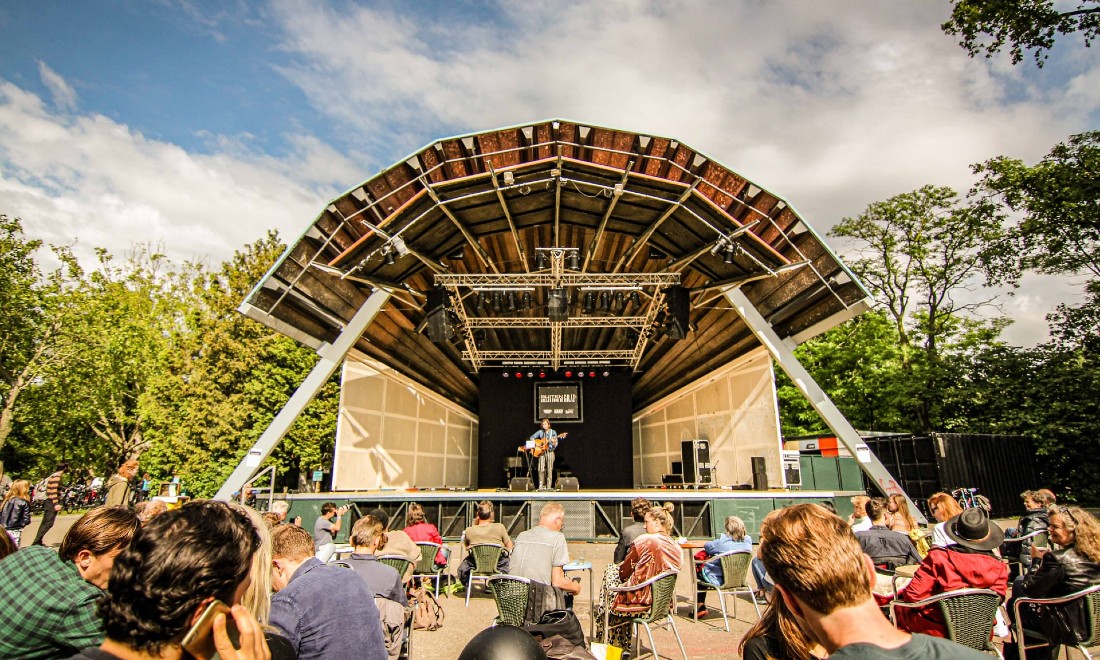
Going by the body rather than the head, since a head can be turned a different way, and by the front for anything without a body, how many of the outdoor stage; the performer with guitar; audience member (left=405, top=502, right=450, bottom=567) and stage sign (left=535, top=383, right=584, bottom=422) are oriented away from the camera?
1

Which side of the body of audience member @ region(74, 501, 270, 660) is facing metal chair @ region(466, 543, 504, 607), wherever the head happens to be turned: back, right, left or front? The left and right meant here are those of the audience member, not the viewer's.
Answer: front

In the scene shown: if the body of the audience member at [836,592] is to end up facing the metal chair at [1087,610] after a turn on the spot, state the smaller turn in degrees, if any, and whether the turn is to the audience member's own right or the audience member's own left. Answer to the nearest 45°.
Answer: approximately 45° to the audience member's own right

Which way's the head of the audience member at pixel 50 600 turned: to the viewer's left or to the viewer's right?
to the viewer's right

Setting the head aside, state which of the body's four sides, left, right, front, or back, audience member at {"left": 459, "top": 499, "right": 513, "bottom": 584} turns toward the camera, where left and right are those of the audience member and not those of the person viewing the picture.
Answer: back

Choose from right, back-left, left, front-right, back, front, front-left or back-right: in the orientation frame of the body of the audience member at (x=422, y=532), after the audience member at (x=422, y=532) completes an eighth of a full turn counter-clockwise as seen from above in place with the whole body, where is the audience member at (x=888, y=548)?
back

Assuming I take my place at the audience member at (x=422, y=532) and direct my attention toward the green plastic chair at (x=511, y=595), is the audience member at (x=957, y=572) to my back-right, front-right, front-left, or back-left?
front-left

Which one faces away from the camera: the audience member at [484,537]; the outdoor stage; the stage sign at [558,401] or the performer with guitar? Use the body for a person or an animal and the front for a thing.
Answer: the audience member

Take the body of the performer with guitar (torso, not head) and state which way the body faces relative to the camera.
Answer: toward the camera

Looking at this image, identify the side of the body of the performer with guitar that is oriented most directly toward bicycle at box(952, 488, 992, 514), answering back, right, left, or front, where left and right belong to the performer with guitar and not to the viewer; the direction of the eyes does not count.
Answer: left

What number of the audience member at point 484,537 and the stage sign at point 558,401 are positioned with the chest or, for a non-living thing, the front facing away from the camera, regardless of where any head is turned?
1

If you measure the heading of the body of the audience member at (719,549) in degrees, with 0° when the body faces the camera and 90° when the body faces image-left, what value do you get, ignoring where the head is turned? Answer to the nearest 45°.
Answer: approximately 135°

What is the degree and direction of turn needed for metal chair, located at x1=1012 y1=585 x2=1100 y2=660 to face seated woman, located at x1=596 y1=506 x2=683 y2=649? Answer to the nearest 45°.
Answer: approximately 45° to its left

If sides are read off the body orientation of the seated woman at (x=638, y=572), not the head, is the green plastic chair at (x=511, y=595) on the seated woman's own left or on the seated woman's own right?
on the seated woman's own left

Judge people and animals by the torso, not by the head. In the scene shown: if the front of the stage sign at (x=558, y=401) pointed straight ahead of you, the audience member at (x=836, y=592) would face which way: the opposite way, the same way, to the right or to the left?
the opposite way

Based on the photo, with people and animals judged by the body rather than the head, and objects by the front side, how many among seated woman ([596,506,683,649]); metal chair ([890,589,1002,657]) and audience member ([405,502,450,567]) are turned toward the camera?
0

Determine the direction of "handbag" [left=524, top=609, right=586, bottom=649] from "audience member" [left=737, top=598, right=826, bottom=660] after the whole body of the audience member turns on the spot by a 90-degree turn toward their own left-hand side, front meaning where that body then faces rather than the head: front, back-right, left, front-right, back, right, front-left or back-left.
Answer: front-right

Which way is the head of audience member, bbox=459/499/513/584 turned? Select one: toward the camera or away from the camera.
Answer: away from the camera

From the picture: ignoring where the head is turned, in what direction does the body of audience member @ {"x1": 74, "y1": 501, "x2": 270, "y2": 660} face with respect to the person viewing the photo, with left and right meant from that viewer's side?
facing away from the viewer and to the right of the viewer

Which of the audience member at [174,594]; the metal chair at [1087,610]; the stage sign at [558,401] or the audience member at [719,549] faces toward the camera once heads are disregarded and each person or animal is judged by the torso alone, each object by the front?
the stage sign
